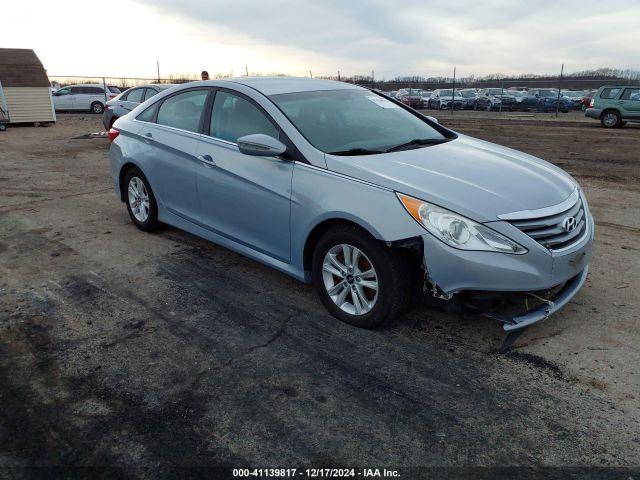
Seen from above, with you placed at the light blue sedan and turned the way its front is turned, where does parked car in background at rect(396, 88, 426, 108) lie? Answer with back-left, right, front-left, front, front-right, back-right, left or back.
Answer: back-left

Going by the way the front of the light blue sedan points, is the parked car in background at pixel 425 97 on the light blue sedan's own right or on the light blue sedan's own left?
on the light blue sedan's own left

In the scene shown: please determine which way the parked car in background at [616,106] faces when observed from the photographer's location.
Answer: facing to the right of the viewer

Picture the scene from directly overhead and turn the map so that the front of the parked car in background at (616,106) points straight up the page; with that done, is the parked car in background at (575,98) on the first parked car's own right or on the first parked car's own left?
on the first parked car's own left

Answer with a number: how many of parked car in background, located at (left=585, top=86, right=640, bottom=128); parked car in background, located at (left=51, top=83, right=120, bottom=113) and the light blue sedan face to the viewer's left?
1

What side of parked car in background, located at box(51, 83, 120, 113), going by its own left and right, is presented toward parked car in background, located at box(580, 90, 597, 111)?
back

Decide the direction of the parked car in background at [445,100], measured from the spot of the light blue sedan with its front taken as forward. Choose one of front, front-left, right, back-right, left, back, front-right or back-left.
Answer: back-left

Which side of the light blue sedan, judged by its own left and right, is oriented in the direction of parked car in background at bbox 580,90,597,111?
left

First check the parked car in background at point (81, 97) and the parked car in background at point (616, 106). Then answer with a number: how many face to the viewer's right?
1

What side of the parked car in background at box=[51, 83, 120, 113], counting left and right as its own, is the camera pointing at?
left

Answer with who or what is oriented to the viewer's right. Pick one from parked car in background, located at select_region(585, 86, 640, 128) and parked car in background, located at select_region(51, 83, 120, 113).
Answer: parked car in background, located at select_region(585, 86, 640, 128)

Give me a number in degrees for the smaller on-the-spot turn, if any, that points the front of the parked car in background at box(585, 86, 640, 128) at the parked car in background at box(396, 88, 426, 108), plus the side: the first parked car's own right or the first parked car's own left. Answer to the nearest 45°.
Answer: approximately 135° to the first parked car's own left

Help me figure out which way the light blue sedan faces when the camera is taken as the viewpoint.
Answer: facing the viewer and to the right of the viewer

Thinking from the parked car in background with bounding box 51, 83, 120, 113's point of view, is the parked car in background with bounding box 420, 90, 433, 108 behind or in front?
behind
